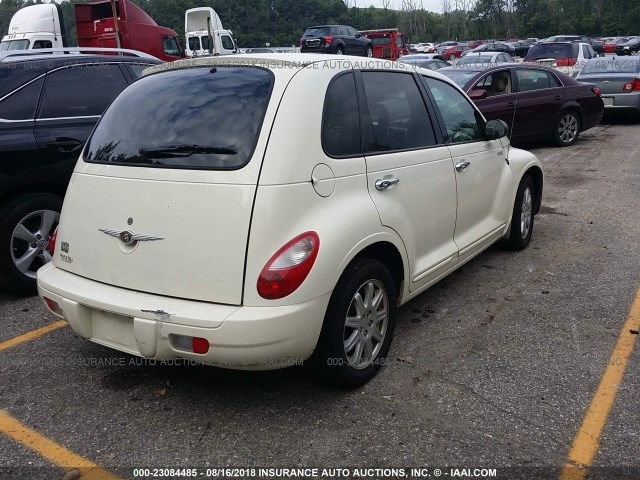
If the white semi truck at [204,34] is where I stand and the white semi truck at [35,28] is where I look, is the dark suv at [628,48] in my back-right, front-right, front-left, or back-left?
back-left

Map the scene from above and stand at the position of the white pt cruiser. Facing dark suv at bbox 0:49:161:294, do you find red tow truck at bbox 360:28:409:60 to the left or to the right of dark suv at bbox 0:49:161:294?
right

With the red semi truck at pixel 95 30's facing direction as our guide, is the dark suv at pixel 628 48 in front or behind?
in front

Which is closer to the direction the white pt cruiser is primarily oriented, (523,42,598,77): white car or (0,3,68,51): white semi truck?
the white car

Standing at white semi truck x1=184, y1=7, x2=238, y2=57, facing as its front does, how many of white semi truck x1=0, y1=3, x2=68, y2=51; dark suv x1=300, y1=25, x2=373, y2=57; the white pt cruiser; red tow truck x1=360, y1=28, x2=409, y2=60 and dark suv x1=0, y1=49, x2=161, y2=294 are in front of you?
2

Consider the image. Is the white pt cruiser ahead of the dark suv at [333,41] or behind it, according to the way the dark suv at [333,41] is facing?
behind

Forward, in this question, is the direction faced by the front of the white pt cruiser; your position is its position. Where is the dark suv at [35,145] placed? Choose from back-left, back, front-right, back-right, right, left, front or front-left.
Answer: left

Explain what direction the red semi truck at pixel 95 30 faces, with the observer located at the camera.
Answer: facing away from the viewer and to the right of the viewer
